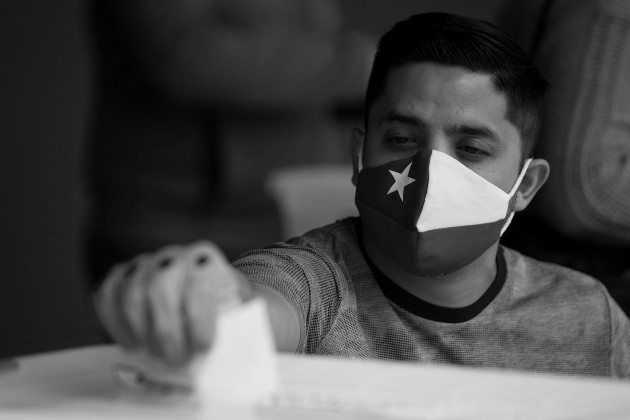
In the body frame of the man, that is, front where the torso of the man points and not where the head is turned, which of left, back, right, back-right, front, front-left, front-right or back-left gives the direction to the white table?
front

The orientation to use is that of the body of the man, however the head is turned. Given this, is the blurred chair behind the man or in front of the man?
behind

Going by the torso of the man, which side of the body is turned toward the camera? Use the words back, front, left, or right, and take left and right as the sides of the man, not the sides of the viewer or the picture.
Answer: front

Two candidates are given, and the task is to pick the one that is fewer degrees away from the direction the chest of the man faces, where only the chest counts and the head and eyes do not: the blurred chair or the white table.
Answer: the white table
